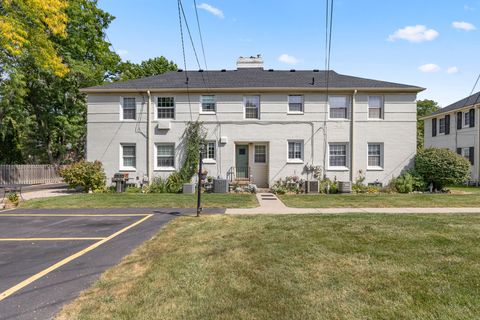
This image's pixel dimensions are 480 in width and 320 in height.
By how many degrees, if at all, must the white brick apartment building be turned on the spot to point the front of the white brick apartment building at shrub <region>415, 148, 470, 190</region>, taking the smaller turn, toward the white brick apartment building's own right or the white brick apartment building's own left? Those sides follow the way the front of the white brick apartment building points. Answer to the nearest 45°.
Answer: approximately 90° to the white brick apartment building's own left

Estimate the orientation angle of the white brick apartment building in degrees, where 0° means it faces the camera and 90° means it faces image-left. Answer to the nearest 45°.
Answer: approximately 0°

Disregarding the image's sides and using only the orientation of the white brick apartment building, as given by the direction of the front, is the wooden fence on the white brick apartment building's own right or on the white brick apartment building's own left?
on the white brick apartment building's own right

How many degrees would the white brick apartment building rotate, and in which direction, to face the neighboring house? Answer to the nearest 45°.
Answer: approximately 135° to its left

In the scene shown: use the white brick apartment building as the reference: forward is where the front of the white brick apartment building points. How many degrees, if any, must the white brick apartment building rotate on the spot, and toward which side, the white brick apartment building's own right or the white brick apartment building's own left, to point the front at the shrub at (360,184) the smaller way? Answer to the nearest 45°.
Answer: approximately 90° to the white brick apartment building's own left

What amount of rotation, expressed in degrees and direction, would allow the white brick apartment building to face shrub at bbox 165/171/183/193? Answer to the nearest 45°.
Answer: approximately 90° to its right

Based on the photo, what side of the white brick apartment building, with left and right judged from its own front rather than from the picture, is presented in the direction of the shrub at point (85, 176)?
right
